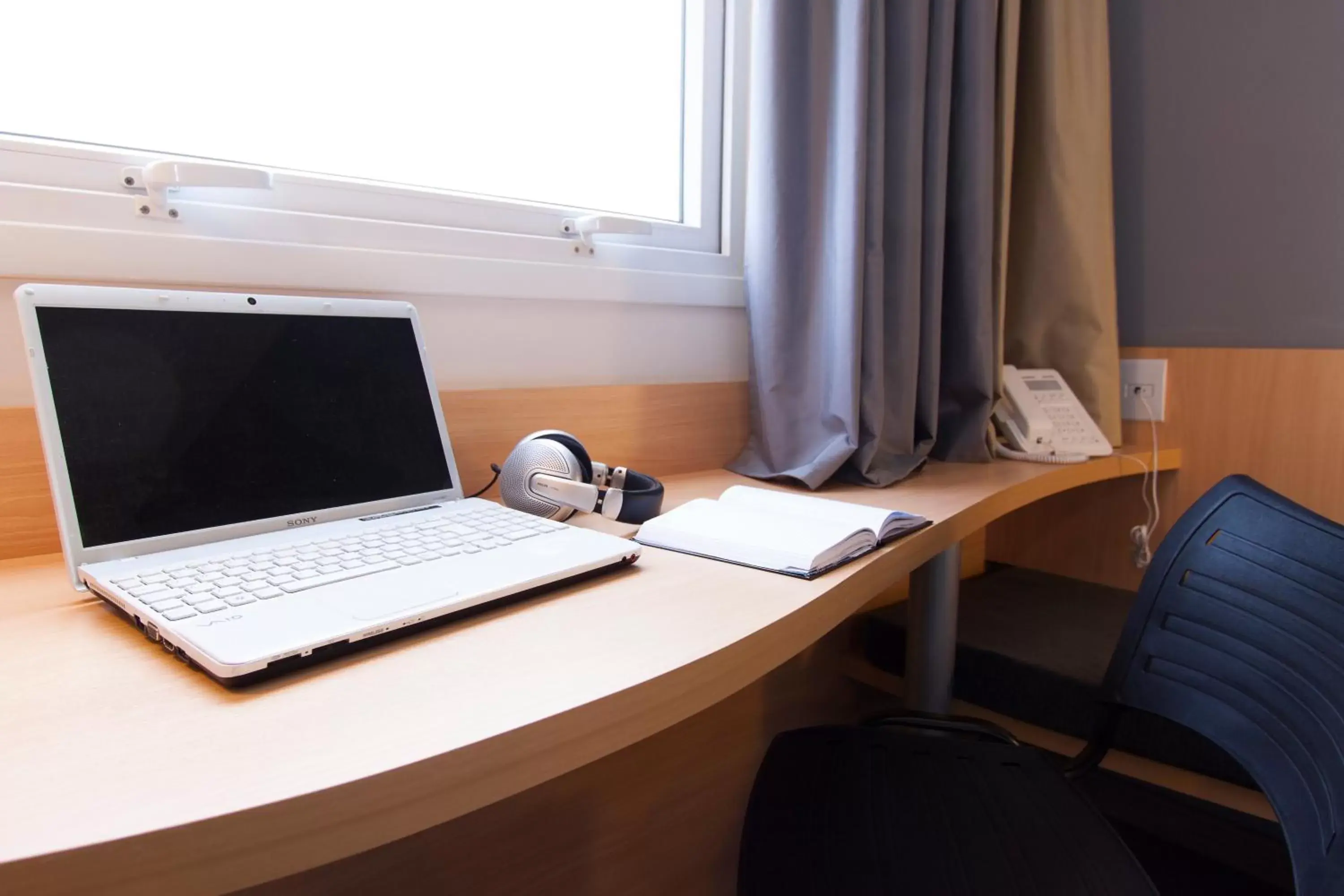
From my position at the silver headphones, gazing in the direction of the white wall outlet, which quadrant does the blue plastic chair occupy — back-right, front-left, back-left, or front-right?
front-right

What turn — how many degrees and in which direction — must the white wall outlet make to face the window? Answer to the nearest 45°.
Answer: approximately 45° to its right

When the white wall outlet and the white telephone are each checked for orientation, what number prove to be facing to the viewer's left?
0

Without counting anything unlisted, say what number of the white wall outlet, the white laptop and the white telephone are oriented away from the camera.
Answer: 0

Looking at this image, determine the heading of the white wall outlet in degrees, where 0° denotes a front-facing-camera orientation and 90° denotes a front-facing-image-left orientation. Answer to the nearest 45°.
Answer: approximately 0°

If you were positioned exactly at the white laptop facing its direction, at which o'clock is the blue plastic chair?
The blue plastic chair is roughly at 11 o'clock from the white laptop.

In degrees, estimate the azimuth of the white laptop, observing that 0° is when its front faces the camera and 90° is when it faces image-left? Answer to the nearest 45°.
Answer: approximately 315°

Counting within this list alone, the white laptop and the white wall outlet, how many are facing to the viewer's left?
0

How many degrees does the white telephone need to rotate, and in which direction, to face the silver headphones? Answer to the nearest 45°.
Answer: approximately 90° to its right
